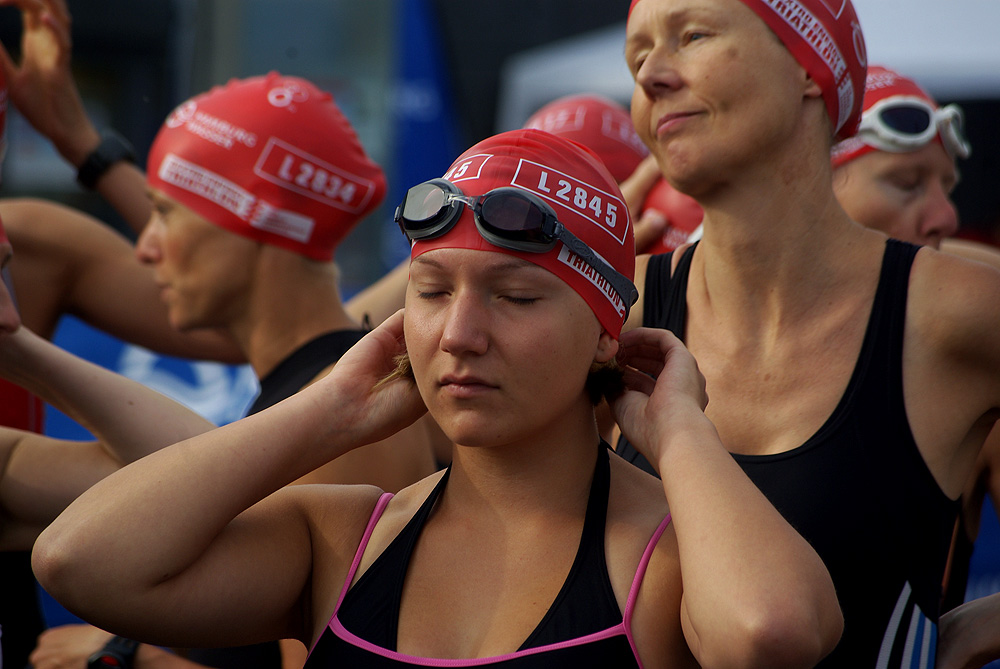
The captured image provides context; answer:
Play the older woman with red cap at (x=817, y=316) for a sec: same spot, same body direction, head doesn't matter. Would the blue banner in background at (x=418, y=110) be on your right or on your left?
on your right

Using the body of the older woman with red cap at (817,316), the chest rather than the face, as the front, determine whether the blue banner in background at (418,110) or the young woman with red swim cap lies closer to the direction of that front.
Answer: the young woman with red swim cap

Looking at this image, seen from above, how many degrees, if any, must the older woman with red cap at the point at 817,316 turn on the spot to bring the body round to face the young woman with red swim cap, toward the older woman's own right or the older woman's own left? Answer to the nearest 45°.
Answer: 0° — they already face them

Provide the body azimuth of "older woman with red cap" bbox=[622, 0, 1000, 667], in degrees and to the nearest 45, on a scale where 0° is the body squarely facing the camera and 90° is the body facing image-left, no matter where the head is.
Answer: approximately 45°

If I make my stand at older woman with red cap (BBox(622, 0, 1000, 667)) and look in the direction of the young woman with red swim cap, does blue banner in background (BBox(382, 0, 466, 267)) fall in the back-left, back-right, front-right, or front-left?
back-right

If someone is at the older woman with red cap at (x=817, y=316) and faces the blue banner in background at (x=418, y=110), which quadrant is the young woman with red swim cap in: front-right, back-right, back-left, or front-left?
back-left
